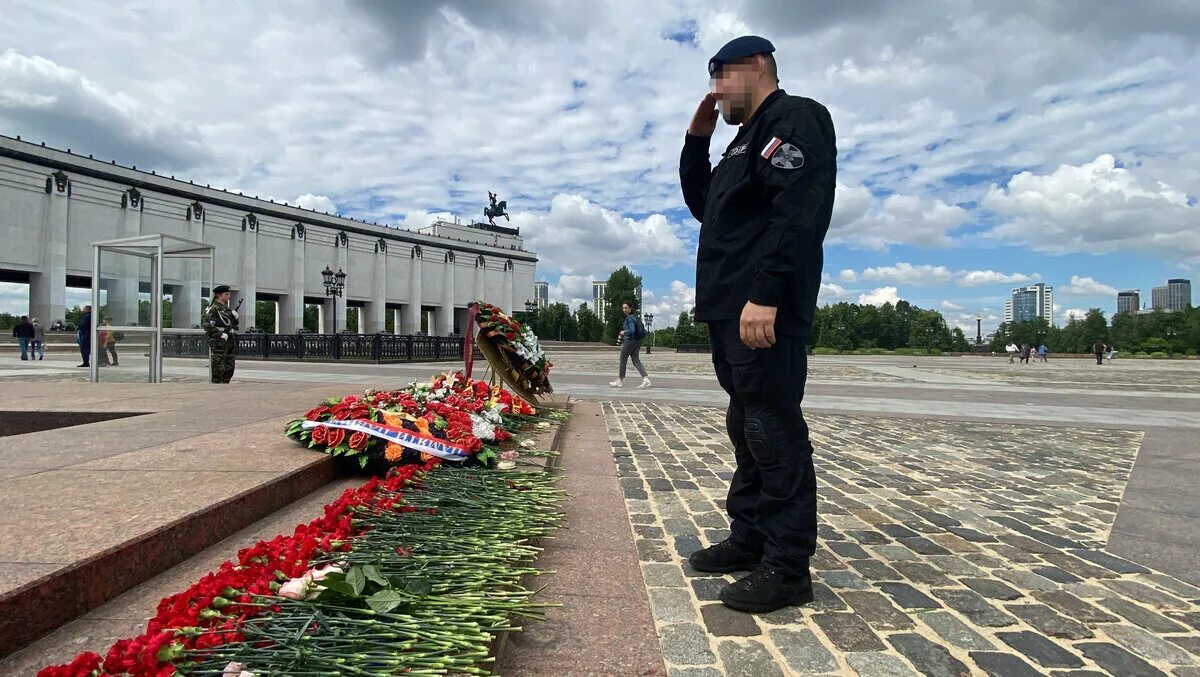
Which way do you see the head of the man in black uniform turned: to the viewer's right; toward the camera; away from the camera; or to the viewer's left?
to the viewer's left

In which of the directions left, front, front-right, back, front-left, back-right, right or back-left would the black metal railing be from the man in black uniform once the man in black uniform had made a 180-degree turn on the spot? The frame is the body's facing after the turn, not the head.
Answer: back-left

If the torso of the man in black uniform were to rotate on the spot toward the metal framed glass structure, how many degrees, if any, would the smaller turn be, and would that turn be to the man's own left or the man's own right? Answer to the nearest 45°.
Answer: approximately 45° to the man's own right

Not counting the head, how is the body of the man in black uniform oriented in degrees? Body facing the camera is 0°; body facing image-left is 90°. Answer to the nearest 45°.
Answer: approximately 90°

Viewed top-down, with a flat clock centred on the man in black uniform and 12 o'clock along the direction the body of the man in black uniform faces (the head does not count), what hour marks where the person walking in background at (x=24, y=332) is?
The person walking in background is roughly at 1 o'clock from the man in black uniform.

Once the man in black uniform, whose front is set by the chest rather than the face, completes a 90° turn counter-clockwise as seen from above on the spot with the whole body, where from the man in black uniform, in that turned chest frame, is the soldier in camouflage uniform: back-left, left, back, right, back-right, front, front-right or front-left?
back-right

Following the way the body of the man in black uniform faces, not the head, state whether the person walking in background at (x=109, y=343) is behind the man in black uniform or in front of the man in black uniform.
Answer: in front
